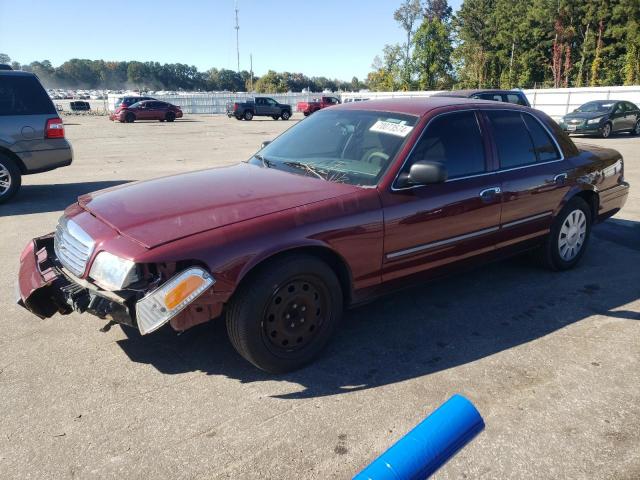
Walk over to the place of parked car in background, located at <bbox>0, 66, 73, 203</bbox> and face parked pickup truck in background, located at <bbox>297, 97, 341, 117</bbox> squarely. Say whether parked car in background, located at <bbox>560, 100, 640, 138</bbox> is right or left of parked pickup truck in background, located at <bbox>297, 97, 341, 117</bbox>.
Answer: right

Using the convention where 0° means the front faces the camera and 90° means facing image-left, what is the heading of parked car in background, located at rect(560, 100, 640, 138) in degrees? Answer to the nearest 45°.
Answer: approximately 45°

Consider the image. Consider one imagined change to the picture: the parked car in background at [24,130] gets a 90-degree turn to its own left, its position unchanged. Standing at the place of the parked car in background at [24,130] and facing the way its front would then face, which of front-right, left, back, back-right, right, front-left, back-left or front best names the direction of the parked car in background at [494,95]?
left

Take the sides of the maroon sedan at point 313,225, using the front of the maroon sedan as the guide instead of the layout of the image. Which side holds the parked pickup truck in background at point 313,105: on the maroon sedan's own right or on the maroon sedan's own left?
on the maroon sedan's own right

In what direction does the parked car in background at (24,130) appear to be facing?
to the viewer's left

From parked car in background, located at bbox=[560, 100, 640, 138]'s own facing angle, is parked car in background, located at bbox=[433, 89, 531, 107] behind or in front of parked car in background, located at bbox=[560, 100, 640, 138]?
in front

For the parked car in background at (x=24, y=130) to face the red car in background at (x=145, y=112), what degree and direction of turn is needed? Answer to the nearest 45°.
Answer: approximately 90° to its right

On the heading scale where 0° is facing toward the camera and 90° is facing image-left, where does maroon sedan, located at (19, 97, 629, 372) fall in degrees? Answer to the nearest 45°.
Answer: approximately 45°

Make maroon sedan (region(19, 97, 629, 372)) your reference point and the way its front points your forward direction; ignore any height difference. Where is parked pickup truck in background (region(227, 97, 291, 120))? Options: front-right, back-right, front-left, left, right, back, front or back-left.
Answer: back-right
